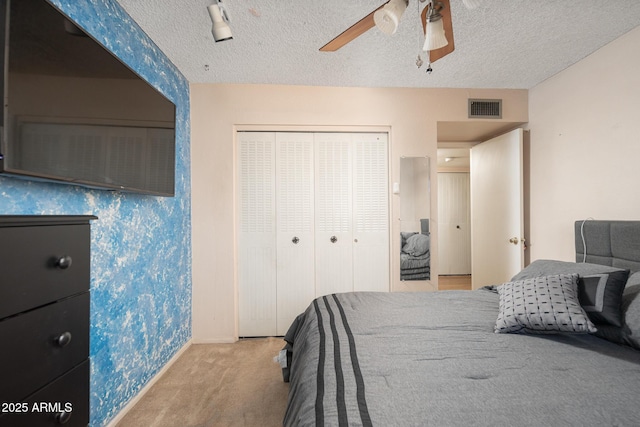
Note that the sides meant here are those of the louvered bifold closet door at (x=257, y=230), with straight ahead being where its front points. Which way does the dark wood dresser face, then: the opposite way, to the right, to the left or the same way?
to the left

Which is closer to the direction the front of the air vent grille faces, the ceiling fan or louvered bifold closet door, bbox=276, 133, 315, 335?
the ceiling fan

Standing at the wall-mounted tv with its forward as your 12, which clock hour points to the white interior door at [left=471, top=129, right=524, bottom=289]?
The white interior door is roughly at 11 o'clock from the wall-mounted tv.

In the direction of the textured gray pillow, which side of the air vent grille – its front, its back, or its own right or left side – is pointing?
front

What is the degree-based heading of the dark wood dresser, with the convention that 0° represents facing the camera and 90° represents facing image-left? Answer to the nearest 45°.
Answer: approximately 315°

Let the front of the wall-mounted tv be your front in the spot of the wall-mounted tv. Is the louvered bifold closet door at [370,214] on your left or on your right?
on your left

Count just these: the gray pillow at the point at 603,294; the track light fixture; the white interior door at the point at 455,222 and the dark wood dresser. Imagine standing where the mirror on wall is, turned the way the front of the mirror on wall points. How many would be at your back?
1

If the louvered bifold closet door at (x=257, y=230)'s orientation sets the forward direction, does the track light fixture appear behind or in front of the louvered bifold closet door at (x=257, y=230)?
in front

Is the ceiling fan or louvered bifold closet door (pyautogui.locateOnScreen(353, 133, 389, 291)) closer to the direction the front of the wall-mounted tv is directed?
the ceiling fan

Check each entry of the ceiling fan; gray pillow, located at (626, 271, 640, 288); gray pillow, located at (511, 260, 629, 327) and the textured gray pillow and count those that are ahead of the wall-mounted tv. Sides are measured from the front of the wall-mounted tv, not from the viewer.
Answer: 4

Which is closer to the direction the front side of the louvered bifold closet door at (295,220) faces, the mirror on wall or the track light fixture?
the track light fixture

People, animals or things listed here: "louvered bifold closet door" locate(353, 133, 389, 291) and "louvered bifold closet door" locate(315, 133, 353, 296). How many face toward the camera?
2

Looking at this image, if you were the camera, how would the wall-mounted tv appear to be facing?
facing the viewer and to the right of the viewer

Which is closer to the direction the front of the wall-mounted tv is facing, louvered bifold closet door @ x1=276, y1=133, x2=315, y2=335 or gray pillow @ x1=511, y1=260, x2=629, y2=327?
the gray pillow

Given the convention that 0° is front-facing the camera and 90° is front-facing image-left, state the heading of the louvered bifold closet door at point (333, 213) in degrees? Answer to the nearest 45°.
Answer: approximately 0°

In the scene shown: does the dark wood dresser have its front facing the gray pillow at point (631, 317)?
yes

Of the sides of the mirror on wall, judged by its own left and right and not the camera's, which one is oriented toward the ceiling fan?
front
